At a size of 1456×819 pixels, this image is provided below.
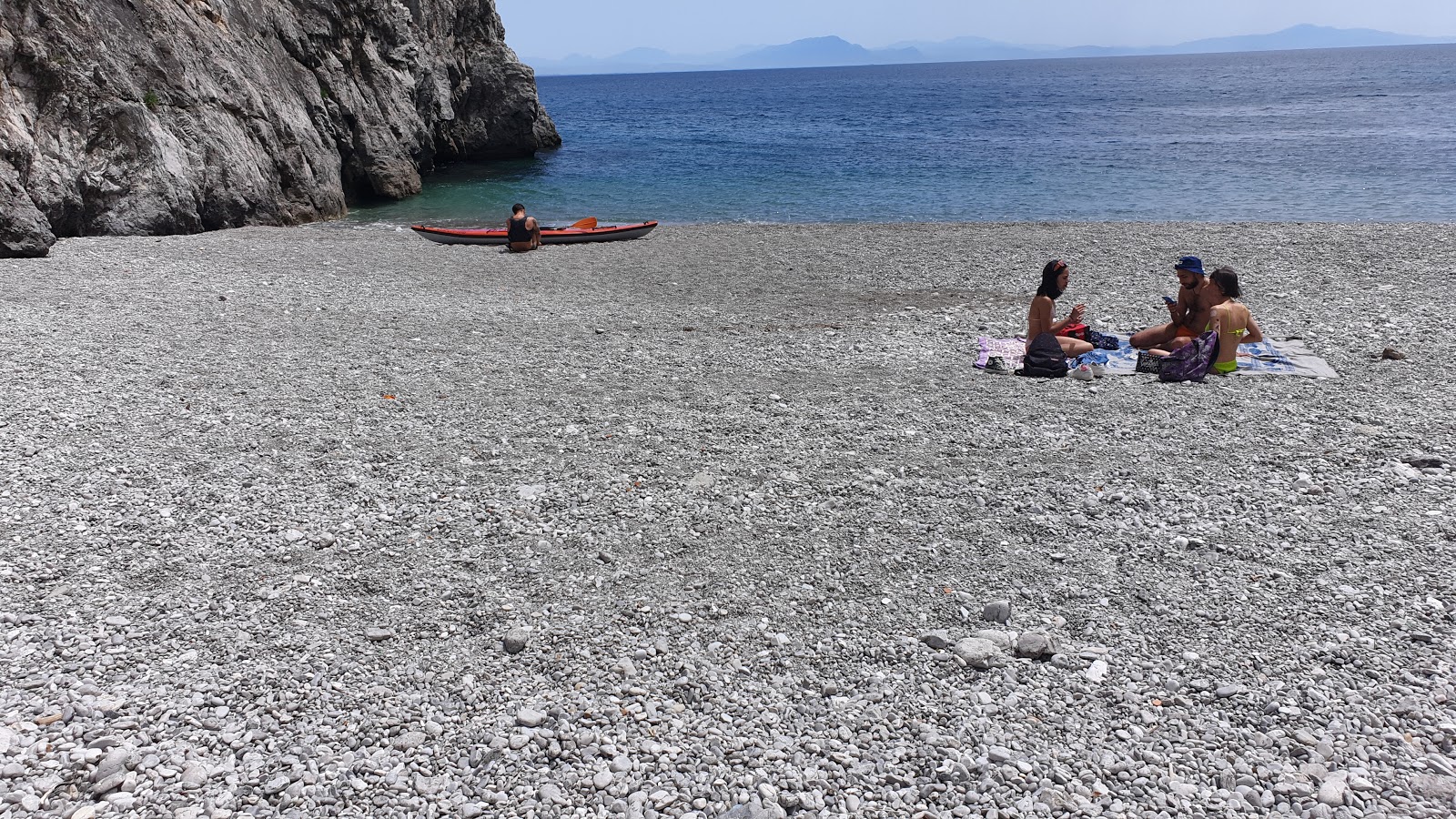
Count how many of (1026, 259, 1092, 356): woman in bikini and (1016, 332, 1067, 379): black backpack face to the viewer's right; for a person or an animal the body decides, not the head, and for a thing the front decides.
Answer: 1

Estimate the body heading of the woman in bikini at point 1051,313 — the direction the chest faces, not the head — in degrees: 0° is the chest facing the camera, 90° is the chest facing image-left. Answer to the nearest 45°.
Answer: approximately 270°

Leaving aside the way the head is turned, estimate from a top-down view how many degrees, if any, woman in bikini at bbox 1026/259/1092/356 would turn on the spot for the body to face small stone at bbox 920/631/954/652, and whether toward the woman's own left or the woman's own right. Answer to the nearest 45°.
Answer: approximately 90° to the woman's own right

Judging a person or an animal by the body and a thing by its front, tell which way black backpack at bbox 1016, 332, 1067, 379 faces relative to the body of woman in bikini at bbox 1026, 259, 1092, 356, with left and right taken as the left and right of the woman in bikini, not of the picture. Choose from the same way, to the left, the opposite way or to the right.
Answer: to the right

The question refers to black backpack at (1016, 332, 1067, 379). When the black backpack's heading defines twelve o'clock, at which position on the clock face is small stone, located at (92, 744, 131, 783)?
The small stone is roughly at 1 o'clock from the black backpack.

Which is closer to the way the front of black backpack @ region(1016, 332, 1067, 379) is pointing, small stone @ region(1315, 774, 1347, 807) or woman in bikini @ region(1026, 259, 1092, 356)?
the small stone

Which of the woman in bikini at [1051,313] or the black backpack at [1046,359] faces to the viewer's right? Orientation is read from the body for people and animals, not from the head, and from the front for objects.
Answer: the woman in bikini

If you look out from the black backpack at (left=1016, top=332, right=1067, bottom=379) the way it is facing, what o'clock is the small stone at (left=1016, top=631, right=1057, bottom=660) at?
The small stone is roughly at 12 o'clock from the black backpack.

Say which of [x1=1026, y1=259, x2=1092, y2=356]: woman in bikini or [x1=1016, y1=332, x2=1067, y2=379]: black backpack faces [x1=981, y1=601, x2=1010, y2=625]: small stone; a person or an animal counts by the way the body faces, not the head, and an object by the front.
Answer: the black backpack

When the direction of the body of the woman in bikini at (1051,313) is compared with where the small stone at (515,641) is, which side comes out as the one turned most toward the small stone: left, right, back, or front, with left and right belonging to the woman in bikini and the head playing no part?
right

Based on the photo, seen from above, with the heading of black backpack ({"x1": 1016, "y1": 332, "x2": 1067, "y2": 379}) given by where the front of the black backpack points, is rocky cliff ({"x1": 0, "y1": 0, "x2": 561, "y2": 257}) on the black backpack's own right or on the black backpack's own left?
on the black backpack's own right

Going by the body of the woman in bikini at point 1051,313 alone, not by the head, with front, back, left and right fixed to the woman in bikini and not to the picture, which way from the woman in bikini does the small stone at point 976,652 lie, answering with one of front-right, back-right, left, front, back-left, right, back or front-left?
right

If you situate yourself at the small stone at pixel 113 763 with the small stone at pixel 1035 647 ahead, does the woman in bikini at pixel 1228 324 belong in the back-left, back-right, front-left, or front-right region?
front-left

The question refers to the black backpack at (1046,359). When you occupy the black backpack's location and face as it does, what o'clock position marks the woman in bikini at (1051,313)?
The woman in bikini is roughly at 6 o'clock from the black backpack.

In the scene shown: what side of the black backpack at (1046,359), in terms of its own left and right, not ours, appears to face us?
front

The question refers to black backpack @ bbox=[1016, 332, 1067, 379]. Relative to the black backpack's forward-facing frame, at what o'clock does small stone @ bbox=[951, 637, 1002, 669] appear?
The small stone is roughly at 12 o'clock from the black backpack.
